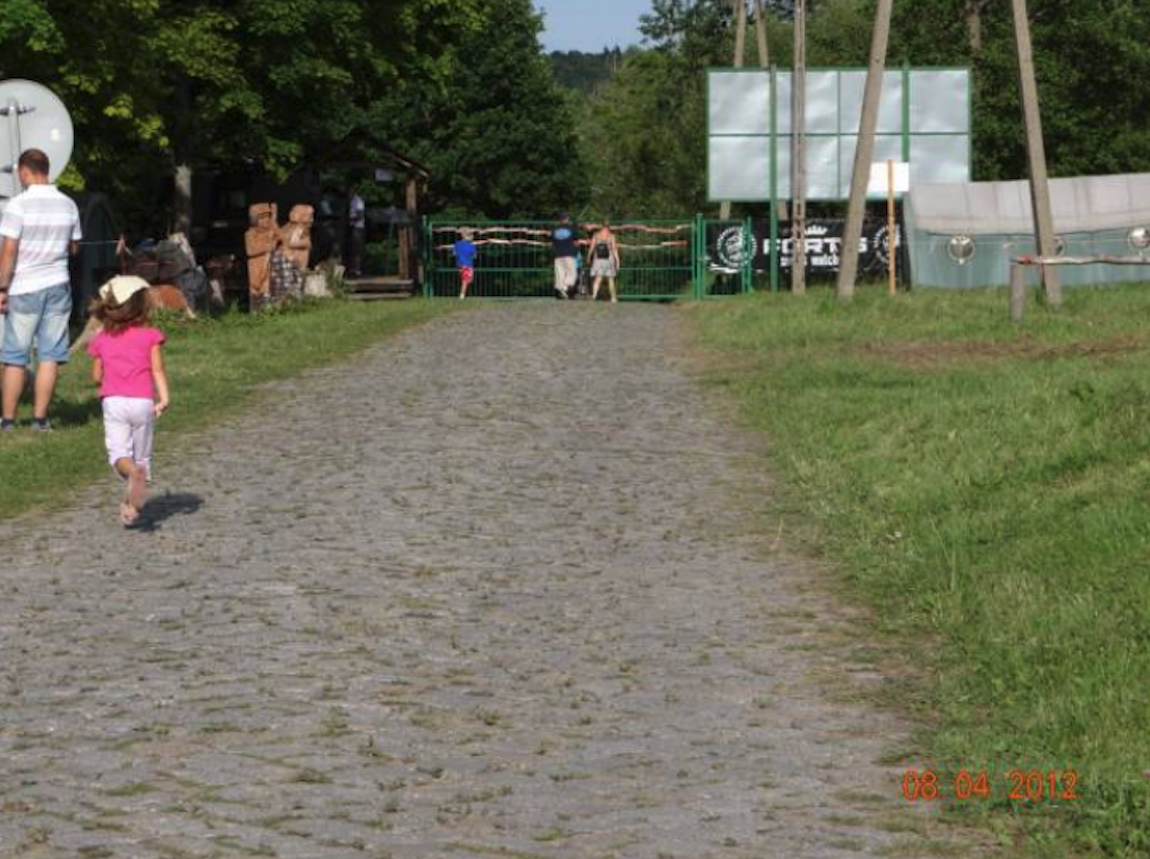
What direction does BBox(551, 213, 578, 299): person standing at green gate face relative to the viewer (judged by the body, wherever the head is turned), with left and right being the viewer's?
facing away from the viewer

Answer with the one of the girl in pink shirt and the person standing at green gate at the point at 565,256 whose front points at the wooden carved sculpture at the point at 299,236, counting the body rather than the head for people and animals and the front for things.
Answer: the girl in pink shirt

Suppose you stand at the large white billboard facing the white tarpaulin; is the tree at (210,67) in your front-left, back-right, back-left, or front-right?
back-right

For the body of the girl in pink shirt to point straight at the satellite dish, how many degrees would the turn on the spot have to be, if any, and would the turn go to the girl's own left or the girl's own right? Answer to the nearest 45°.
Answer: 0° — they already face it

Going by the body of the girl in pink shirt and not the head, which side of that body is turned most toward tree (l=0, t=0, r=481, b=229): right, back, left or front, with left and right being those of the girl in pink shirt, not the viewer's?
front

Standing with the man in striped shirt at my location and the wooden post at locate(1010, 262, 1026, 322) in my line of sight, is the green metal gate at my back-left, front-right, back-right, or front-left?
front-left

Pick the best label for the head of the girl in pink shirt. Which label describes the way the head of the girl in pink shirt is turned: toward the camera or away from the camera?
away from the camera

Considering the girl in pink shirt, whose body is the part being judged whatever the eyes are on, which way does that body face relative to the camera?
away from the camera

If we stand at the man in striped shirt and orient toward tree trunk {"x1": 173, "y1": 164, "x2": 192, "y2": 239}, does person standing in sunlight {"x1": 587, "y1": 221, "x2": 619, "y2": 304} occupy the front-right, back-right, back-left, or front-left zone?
front-right
